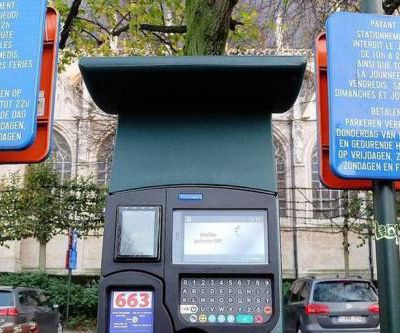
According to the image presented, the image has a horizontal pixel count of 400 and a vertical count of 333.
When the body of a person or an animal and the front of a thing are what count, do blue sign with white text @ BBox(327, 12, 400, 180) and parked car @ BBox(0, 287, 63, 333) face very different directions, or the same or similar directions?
very different directions

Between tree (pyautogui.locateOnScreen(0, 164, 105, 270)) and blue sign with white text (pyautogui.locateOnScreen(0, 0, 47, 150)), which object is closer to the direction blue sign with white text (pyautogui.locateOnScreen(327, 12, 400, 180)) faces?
the blue sign with white text

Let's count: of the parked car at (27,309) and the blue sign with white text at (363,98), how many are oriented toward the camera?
1

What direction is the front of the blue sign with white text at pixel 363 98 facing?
toward the camera

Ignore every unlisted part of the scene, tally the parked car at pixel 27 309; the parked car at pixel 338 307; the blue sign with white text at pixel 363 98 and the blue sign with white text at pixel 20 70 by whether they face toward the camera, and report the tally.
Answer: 2

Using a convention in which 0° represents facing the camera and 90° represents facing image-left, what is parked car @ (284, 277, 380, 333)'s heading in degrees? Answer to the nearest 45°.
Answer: approximately 135°

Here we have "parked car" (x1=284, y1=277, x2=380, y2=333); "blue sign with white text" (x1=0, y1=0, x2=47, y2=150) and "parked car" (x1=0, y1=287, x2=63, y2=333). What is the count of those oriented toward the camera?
1

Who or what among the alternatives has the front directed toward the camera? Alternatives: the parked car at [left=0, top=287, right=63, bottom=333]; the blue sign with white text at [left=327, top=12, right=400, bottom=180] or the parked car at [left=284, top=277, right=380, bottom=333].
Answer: the blue sign with white text

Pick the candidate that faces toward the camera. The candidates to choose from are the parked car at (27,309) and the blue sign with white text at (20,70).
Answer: the blue sign with white text

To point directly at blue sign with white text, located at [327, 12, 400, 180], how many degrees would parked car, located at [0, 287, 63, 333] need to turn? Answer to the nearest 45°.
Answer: approximately 135° to its right

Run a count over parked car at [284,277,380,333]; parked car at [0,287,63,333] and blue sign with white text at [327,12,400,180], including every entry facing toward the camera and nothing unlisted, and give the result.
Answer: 1

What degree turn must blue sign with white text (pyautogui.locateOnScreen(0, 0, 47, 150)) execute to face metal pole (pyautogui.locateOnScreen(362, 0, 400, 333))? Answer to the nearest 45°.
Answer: approximately 90° to its left

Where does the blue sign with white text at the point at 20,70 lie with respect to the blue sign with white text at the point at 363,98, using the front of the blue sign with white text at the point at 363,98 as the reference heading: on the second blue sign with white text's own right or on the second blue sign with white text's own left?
on the second blue sign with white text's own right

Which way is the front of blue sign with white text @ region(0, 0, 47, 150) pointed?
toward the camera

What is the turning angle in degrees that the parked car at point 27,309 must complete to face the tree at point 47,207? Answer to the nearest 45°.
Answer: approximately 45° to its left

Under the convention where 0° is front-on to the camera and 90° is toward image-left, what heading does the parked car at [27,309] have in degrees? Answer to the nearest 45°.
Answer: approximately 225°

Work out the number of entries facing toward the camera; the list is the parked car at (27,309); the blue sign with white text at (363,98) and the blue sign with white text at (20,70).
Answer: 2
